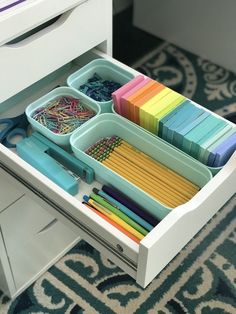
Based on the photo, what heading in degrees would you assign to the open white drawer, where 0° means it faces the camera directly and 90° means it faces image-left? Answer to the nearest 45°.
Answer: approximately 315°

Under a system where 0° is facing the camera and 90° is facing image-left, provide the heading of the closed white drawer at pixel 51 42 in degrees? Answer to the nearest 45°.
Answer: approximately 315°
